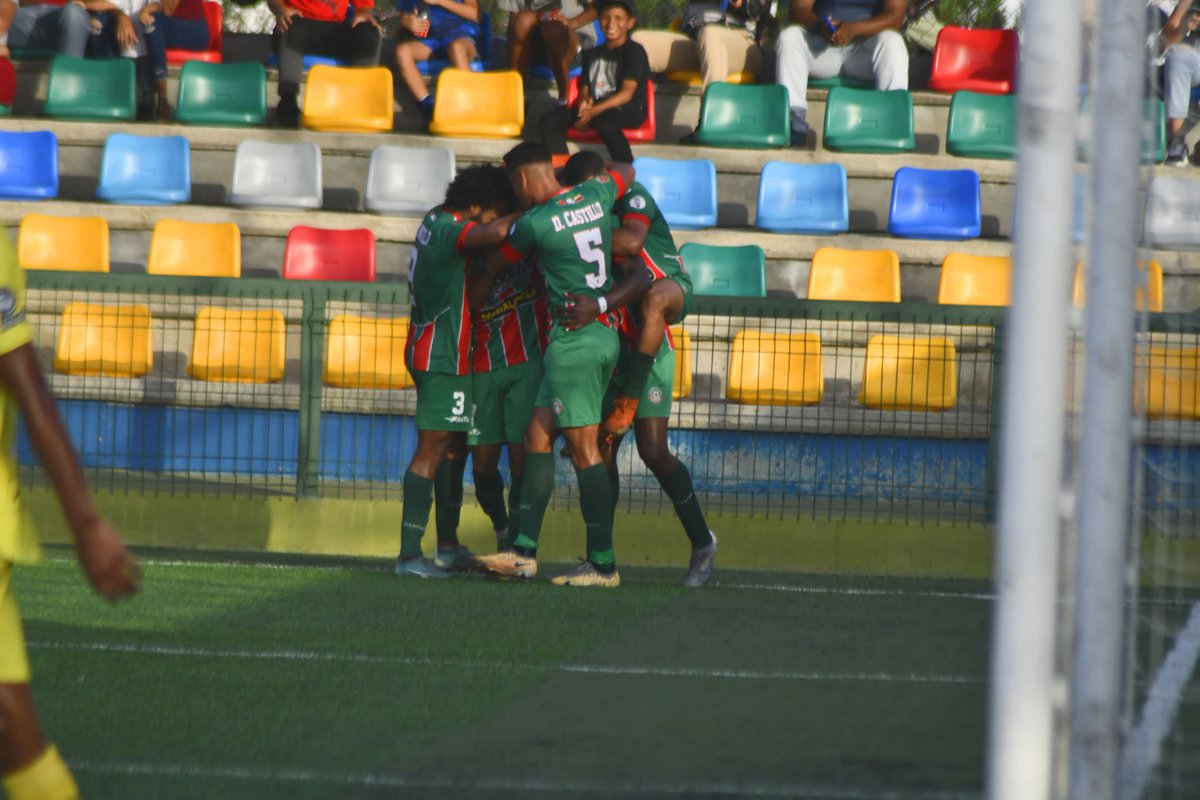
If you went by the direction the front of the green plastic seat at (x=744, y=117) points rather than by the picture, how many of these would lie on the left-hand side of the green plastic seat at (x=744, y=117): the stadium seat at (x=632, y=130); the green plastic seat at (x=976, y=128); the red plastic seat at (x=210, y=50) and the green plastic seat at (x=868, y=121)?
2

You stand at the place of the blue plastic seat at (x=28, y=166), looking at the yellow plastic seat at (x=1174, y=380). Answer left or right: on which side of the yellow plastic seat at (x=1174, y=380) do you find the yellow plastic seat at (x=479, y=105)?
left

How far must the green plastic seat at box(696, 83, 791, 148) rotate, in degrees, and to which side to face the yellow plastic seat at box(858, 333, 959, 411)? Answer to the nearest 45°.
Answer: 0° — it already faces it

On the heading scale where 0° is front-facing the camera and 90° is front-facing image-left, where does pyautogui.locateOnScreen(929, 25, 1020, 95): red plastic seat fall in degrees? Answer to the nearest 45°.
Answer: approximately 0°

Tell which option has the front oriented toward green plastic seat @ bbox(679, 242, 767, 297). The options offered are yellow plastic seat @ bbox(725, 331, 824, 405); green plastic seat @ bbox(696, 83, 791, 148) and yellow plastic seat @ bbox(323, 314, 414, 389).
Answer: green plastic seat @ bbox(696, 83, 791, 148)

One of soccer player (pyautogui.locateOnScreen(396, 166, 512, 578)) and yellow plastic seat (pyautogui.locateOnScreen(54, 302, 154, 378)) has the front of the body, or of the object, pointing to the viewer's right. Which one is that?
the soccer player

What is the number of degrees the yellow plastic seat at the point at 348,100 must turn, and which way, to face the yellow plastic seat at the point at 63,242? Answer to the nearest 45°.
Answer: approximately 45° to its right

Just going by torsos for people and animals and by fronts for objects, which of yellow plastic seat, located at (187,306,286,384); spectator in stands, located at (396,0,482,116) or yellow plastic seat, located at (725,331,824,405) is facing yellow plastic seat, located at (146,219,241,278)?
the spectator in stands

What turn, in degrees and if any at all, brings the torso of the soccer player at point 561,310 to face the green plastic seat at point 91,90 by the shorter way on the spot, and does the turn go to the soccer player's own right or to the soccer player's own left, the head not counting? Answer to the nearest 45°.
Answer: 0° — they already face it

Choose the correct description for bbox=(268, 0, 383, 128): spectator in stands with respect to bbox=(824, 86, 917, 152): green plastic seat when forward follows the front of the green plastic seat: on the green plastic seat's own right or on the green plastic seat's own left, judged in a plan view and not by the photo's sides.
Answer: on the green plastic seat's own right
